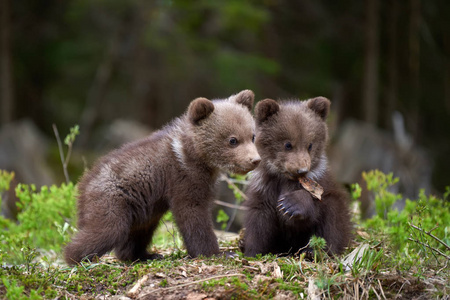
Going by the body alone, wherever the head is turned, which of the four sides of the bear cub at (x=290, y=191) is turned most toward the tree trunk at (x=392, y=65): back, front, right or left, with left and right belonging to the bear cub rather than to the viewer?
back

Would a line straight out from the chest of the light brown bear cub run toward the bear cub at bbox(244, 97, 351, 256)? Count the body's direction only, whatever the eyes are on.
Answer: yes

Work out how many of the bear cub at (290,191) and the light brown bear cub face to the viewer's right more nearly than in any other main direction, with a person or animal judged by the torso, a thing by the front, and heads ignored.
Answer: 1

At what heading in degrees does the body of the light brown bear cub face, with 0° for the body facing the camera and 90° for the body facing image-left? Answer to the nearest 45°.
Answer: approximately 270°

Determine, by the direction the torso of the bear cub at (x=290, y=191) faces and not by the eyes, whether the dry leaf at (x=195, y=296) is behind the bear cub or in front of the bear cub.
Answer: in front

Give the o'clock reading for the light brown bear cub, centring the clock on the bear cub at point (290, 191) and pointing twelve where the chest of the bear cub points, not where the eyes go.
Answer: The light brown bear cub is roughly at 3 o'clock from the bear cub.

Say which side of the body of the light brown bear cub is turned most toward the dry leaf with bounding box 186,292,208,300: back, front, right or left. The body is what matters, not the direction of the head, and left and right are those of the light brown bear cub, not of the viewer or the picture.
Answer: right

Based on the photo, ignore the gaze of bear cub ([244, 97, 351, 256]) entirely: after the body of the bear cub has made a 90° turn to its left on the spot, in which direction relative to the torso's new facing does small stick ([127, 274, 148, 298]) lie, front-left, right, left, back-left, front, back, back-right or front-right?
back-right

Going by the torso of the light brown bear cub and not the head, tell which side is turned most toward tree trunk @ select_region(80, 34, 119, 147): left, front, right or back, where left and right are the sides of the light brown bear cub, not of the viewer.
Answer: left

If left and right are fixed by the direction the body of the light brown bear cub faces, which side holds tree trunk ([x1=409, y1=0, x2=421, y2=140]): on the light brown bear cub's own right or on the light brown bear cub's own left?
on the light brown bear cub's own left

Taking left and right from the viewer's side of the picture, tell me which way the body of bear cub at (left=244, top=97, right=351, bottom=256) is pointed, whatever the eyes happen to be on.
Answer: facing the viewer

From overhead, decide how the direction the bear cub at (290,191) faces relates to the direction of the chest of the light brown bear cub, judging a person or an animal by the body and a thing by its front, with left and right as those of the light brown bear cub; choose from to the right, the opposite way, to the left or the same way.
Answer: to the right

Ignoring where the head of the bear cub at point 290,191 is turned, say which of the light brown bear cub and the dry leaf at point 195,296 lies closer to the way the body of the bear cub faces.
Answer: the dry leaf
